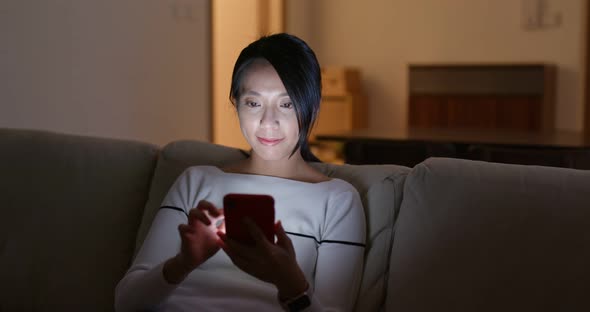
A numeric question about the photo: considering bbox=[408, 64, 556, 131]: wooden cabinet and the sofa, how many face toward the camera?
2

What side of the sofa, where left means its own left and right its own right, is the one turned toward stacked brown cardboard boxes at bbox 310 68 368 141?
back

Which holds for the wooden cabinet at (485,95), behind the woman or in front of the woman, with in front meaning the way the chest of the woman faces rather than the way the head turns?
behind

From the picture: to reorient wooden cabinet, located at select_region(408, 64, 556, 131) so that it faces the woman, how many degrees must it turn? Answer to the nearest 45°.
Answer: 0° — it already faces them

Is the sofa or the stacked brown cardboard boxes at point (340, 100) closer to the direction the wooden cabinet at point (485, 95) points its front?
the sofa

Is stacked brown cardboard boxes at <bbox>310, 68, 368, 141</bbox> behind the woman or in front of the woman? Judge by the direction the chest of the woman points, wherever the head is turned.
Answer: behind

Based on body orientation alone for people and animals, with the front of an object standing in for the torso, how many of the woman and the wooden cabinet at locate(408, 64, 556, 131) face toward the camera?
2

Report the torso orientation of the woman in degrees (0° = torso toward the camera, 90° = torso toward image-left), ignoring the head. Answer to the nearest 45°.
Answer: approximately 0°

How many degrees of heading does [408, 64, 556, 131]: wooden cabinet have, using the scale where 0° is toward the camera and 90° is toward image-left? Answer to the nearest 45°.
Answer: approximately 0°

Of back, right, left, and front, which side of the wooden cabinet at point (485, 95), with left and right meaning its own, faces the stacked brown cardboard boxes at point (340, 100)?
right
